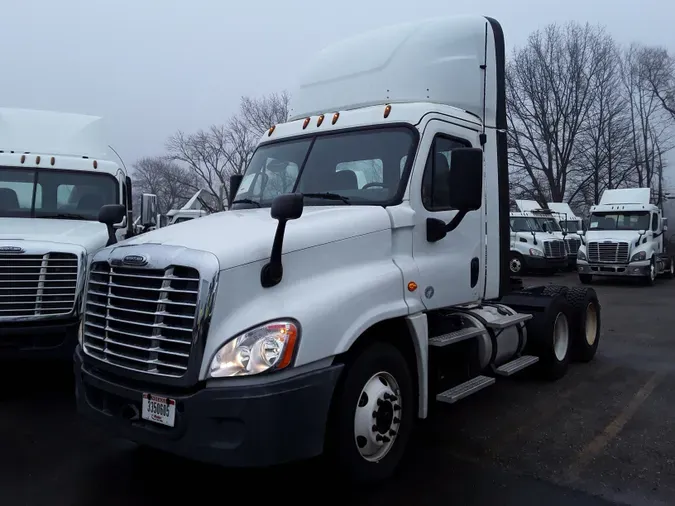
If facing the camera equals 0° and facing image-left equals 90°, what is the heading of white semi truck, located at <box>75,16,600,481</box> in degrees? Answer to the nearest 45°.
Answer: approximately 45°

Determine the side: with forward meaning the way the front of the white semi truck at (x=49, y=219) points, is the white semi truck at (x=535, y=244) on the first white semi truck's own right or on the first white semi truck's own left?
on the first white semi truck's own left

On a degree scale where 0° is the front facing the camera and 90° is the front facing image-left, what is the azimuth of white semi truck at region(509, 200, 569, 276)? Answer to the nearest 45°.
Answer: approximately 315°

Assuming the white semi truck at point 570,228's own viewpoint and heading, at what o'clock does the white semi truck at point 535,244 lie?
the white semi truck at point 535,244 is roughly at 2 o'clock from the white semi truck at point 570,228.

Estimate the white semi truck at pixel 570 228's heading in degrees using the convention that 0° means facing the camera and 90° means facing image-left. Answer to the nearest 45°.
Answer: approximately 315°

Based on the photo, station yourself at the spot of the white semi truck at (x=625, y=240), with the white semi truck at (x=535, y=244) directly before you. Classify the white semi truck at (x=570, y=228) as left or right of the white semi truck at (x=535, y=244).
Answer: right

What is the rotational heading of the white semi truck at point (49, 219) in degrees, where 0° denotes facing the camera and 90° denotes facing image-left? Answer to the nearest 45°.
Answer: approximately 0°

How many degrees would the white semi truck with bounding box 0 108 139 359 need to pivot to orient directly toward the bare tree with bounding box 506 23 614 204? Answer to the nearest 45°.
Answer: approximately 135° to its left

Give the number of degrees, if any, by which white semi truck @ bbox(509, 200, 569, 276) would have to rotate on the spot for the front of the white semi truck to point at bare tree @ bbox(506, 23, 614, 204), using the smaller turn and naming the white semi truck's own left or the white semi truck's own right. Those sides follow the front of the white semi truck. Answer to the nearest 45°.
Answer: approximately 135° to the white semi truck's own left
